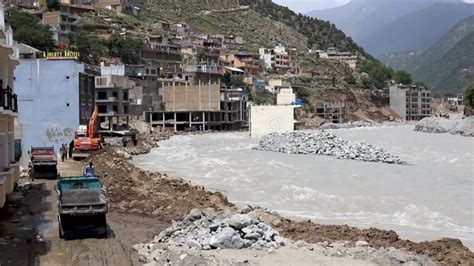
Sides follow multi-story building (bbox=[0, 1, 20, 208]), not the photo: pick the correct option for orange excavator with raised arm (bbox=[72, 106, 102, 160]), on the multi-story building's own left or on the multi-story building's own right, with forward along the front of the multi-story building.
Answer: on the multi-story building's own left

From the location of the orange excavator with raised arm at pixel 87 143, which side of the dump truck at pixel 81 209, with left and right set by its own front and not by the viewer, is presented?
front

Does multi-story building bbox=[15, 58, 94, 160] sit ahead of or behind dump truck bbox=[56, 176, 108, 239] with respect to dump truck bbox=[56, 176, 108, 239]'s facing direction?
ahead

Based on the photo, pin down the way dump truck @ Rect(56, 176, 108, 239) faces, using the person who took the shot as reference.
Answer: facing away from the viewer

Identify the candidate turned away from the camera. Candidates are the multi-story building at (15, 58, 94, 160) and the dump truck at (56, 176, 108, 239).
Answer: the dump truck

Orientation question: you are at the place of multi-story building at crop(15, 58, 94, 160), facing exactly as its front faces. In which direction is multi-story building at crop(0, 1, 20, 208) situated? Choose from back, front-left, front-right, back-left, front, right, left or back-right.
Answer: right

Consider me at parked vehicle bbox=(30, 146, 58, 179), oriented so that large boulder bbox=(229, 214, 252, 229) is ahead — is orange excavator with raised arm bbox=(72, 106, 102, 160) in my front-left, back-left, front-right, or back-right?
back-left

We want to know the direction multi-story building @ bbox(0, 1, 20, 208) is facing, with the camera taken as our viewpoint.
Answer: facing to the right of the viewer
